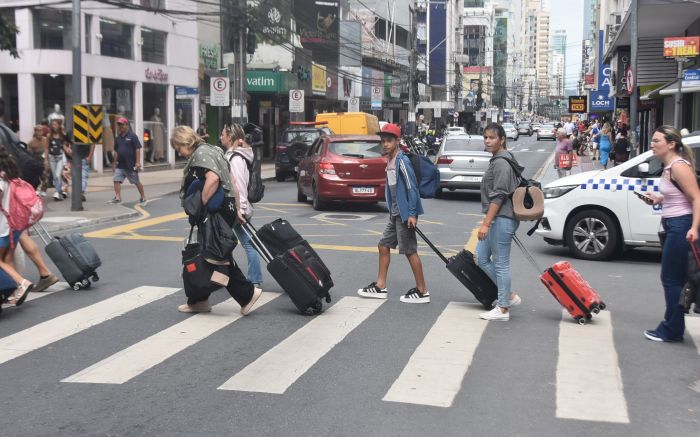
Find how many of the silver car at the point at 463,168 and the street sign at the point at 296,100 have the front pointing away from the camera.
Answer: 1

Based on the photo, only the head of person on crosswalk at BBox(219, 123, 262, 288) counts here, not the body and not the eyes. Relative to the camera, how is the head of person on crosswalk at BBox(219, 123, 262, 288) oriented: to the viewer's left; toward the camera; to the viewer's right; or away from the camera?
to the viewer's left

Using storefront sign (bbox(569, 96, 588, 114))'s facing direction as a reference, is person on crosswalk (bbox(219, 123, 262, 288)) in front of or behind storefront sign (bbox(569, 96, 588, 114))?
in front

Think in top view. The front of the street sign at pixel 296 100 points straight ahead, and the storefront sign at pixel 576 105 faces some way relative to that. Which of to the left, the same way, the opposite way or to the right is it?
the same way

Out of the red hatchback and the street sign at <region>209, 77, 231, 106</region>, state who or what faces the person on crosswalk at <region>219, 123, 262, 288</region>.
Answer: the street sign

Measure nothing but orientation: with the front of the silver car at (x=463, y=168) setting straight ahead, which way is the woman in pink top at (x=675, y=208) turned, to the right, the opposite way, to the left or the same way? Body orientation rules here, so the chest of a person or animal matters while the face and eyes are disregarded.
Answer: to the left

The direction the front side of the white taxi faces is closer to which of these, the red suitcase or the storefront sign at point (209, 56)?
the storefront sign

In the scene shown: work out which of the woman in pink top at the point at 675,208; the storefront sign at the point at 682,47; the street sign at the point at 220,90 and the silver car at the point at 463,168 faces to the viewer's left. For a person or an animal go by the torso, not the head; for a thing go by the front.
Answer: the woman in pink top

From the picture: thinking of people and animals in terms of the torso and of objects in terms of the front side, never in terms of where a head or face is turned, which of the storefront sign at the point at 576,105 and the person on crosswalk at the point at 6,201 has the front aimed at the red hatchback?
the storefront sign

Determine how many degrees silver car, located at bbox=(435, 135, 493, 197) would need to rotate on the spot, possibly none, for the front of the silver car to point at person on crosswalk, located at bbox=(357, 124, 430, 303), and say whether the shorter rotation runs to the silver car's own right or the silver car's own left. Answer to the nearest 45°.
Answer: approximately 180°

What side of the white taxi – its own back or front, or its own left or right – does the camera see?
left

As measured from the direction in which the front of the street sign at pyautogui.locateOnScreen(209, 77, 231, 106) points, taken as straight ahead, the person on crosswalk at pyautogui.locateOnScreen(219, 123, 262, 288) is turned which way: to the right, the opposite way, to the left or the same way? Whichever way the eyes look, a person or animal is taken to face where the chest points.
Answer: to the right

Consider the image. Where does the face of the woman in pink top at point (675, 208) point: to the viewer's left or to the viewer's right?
to the viewer's left

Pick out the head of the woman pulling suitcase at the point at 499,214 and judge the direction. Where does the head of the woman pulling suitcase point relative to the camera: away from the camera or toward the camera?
toward the camera

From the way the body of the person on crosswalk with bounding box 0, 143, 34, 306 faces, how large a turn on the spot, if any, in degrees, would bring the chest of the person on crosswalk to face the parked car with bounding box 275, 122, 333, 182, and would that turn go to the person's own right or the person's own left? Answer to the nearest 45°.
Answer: approximately 135° to the person's own right

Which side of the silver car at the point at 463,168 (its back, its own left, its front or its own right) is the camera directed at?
back

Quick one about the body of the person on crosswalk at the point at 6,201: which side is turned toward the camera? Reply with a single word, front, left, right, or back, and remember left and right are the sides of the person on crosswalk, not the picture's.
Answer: left

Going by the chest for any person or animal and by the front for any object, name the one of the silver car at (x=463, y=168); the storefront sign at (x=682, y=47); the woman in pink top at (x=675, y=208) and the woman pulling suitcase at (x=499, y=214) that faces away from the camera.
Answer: the silver car

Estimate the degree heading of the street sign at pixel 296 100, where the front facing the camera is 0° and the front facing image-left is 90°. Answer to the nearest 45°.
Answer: approximately 0°

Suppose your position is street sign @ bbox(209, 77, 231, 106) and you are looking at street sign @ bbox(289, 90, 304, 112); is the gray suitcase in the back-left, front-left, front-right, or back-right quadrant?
back-right
